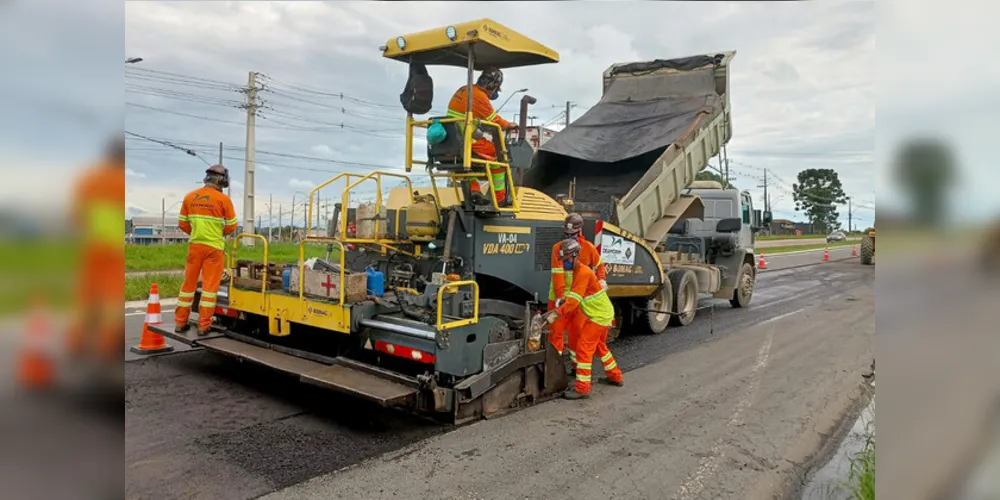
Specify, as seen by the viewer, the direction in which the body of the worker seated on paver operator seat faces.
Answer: to the viewer's right

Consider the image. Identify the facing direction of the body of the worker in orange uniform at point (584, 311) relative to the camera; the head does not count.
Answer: to the viewer's left

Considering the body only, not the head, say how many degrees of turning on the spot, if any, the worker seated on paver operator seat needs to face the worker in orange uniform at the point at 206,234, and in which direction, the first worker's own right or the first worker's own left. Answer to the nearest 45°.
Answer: approximately 180°

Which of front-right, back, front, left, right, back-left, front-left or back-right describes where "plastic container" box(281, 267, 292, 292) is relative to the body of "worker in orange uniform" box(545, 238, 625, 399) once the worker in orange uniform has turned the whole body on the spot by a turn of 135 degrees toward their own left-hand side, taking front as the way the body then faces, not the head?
back-right
